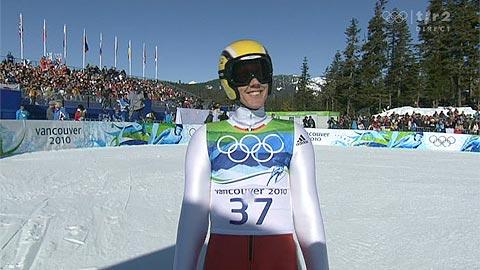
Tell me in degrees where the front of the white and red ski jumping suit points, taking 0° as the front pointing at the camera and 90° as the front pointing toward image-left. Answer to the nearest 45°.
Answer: approximately 0°

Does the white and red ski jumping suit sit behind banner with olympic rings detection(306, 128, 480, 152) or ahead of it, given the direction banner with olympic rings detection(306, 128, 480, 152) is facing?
ahead

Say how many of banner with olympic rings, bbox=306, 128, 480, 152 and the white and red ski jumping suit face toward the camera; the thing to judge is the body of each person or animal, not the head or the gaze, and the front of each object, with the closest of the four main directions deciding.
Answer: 2

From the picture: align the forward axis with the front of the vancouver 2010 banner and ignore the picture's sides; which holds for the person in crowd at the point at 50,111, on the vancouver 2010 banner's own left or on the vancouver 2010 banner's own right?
on the vancouver 2010 banner's own right

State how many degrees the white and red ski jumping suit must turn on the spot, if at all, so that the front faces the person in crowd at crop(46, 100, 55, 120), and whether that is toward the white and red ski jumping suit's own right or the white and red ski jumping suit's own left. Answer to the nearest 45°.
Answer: approximately 135° to the white and red ski jumping suit's own right

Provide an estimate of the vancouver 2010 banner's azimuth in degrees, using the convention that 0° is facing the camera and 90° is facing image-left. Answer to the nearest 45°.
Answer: approximately 0°

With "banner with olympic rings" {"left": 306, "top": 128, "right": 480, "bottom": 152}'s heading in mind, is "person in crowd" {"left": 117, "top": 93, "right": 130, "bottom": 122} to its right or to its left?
on its right
